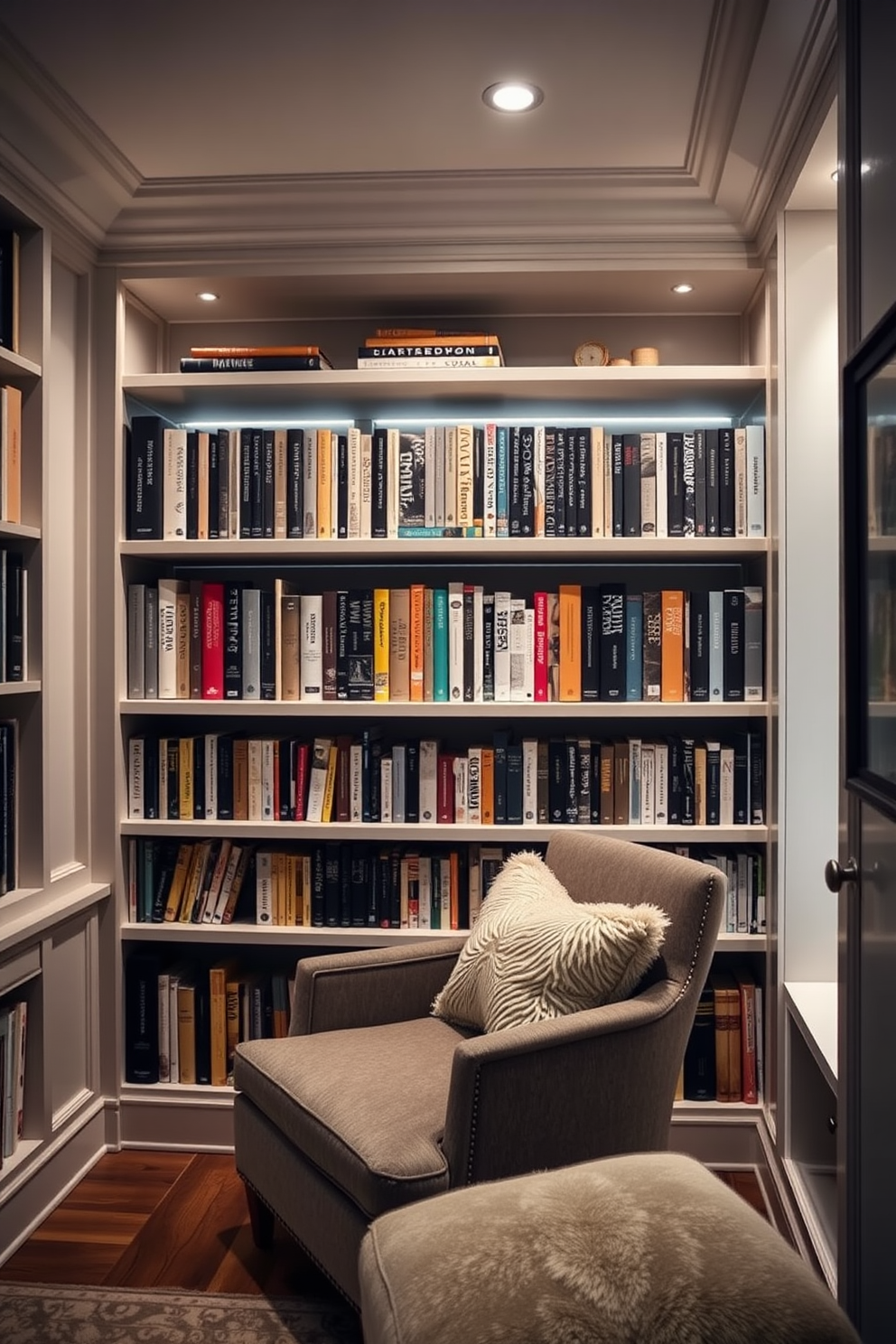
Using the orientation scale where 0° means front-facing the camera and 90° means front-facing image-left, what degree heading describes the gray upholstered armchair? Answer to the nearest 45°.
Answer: approximately 45°
